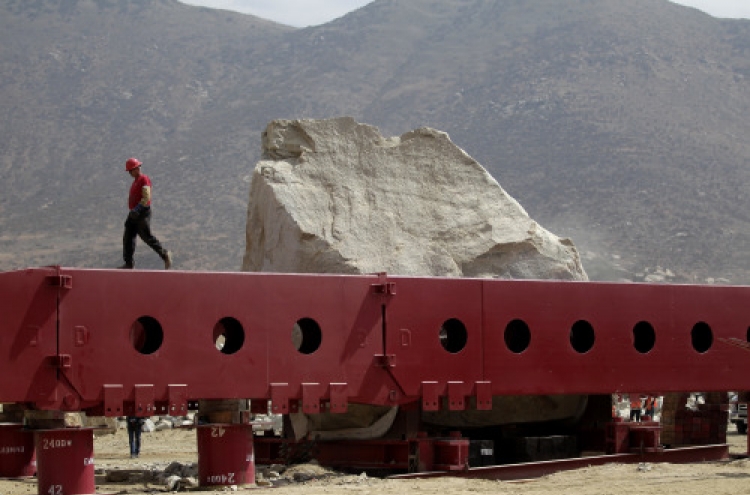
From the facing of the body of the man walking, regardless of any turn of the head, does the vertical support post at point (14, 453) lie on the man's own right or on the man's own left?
on the man's own right
